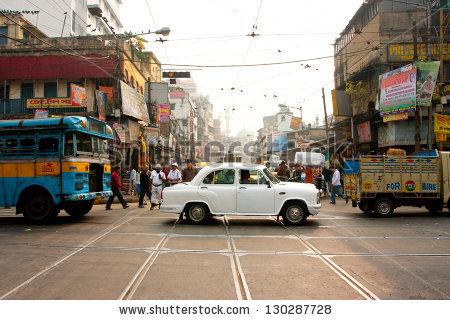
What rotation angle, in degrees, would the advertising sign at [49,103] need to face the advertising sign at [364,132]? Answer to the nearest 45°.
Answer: approximately 90° to its left

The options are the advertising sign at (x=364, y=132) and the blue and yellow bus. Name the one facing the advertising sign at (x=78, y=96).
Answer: the advertising sign at (x=364, y=132)

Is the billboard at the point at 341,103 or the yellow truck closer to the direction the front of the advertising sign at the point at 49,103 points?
the yellow truck

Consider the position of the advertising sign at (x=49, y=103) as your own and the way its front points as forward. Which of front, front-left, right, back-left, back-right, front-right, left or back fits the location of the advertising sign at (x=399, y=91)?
front-left

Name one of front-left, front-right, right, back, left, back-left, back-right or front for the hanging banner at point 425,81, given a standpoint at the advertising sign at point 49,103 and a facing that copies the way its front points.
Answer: front-left

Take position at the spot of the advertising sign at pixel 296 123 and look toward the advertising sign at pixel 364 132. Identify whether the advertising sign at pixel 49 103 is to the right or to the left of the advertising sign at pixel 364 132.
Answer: right

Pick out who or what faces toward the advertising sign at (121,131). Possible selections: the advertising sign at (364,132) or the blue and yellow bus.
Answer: the advertising sign at (364,132)

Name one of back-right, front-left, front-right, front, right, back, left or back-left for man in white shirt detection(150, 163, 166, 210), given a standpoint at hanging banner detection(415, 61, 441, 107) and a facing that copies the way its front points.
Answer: front-right
